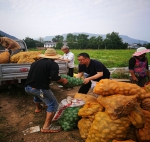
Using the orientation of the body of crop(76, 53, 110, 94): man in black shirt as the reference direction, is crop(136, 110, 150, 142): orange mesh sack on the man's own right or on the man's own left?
on the man's own left

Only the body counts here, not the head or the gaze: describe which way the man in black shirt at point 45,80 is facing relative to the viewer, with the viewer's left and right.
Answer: facing away from the viewer and to the right of the viewer

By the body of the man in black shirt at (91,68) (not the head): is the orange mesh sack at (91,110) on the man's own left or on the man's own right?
on the man's own left

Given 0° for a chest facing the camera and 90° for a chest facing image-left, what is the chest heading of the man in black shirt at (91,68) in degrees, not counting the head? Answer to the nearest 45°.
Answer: approximately 45°

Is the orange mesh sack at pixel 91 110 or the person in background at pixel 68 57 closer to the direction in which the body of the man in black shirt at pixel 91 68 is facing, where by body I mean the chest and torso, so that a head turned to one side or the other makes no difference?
the orange mesh sack

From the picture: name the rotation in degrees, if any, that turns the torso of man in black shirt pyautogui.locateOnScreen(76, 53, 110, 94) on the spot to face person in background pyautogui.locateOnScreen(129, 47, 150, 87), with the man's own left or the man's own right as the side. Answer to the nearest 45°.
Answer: approximately 180°

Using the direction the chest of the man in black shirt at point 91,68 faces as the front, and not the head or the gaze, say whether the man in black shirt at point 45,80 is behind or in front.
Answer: in front

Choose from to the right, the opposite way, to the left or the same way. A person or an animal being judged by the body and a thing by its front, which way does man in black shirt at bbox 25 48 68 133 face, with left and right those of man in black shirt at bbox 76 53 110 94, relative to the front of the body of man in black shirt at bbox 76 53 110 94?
the opposite way
